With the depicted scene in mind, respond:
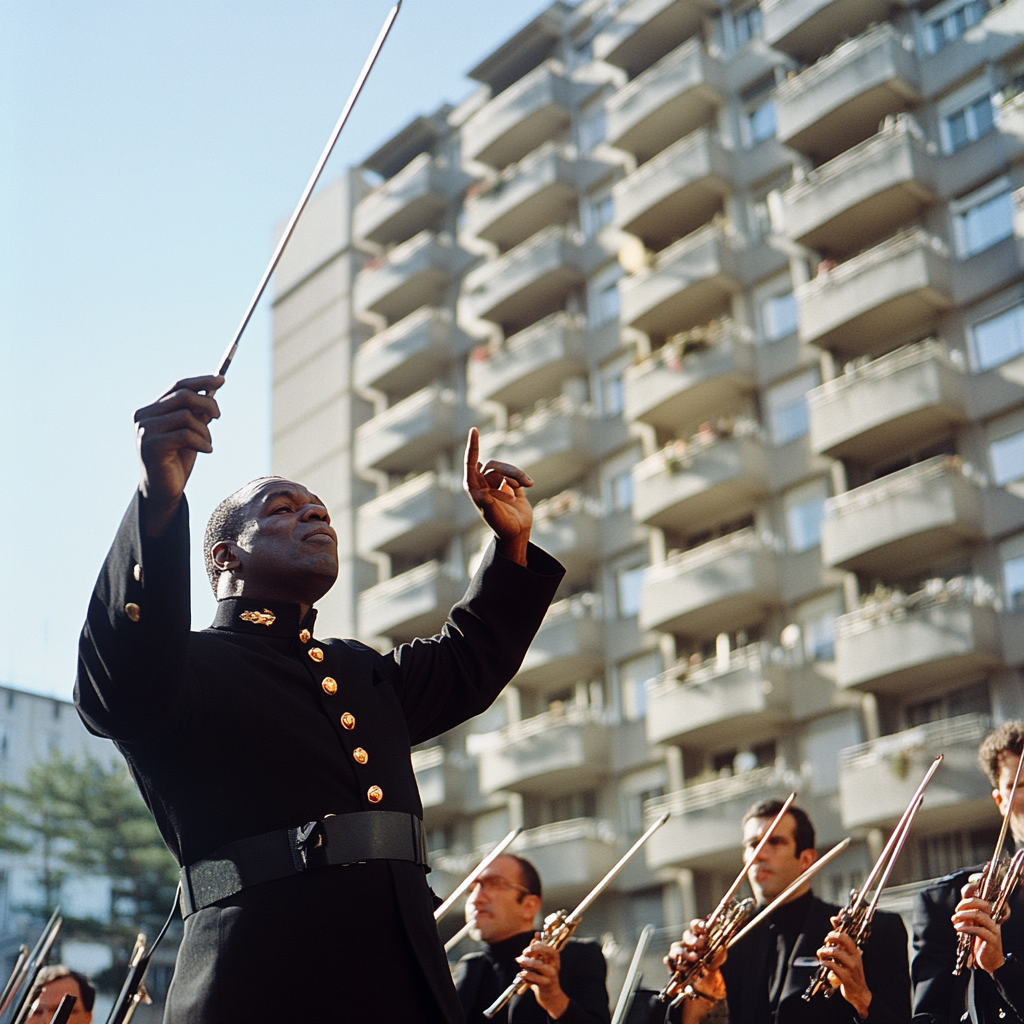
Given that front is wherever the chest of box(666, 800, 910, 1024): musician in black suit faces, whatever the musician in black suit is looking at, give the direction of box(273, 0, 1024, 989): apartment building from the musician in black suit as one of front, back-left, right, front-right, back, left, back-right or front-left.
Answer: back-right

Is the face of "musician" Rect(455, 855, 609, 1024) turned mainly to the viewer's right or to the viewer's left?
to the viewer's left

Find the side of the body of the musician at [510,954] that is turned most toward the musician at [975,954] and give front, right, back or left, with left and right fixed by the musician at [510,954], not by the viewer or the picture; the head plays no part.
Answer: left

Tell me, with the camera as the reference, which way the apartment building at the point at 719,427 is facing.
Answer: facing the viewer and to the left of the viewer

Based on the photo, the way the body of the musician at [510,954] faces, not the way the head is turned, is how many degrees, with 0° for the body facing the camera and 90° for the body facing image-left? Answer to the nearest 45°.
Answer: approximately 45°

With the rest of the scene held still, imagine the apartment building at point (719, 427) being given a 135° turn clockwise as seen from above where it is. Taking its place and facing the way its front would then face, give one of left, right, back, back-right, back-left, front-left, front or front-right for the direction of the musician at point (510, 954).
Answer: back

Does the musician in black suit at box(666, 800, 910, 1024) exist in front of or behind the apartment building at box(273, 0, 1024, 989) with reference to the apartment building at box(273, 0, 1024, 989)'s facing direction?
in front

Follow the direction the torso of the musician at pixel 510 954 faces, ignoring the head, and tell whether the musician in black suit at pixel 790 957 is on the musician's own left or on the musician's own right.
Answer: on the musician's own left

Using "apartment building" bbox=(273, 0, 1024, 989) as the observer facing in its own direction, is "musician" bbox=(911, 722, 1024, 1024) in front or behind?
in front
